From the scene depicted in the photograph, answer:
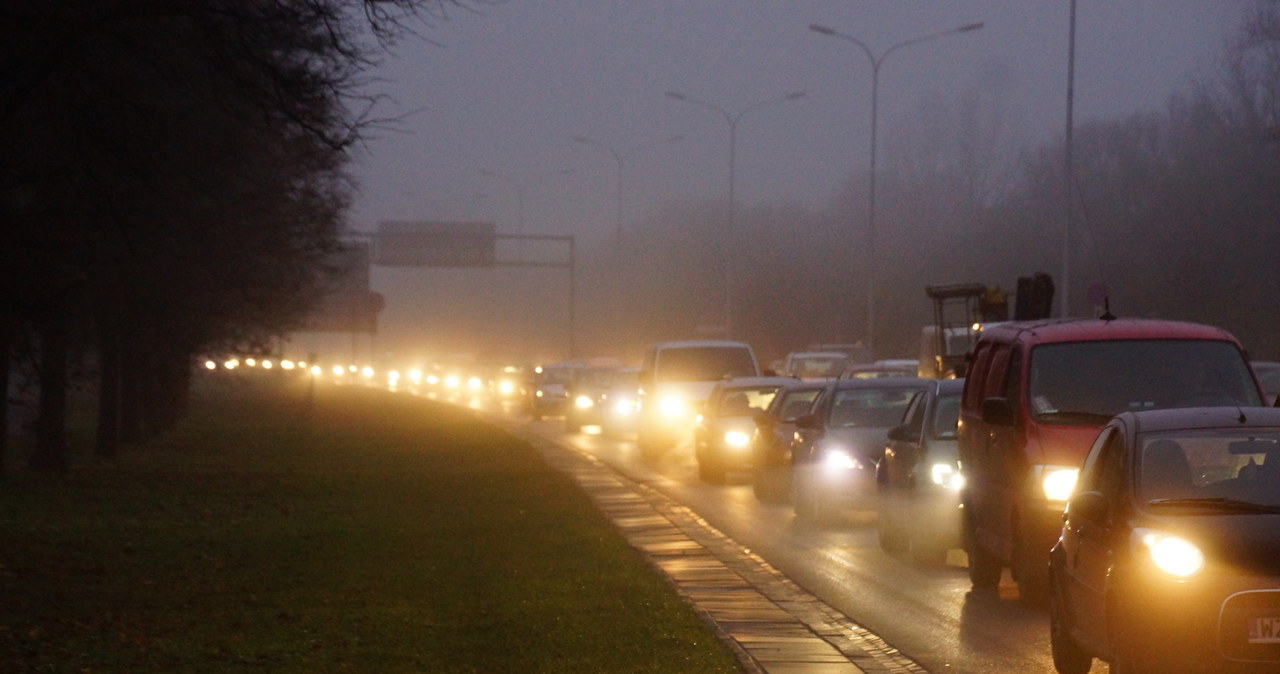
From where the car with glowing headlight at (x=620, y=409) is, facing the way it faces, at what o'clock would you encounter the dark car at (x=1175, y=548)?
the dark car at (x=1175, y=548) is roughly at 12 o'clock from the car with glowing headlight at (x=620, y=409).

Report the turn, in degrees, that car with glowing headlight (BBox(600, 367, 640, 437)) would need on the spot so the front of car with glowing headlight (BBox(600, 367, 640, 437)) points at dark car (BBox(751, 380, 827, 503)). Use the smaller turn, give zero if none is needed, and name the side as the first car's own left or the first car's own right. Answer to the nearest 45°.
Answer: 0° — it already faces it

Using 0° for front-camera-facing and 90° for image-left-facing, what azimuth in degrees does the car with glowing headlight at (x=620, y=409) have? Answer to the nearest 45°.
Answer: approximately 0°

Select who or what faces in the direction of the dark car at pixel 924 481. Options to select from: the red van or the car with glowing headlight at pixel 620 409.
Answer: the car with glowing headlight at pixel 620 409

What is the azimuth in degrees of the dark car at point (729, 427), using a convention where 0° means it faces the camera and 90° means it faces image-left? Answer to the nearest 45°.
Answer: approximately 0°
